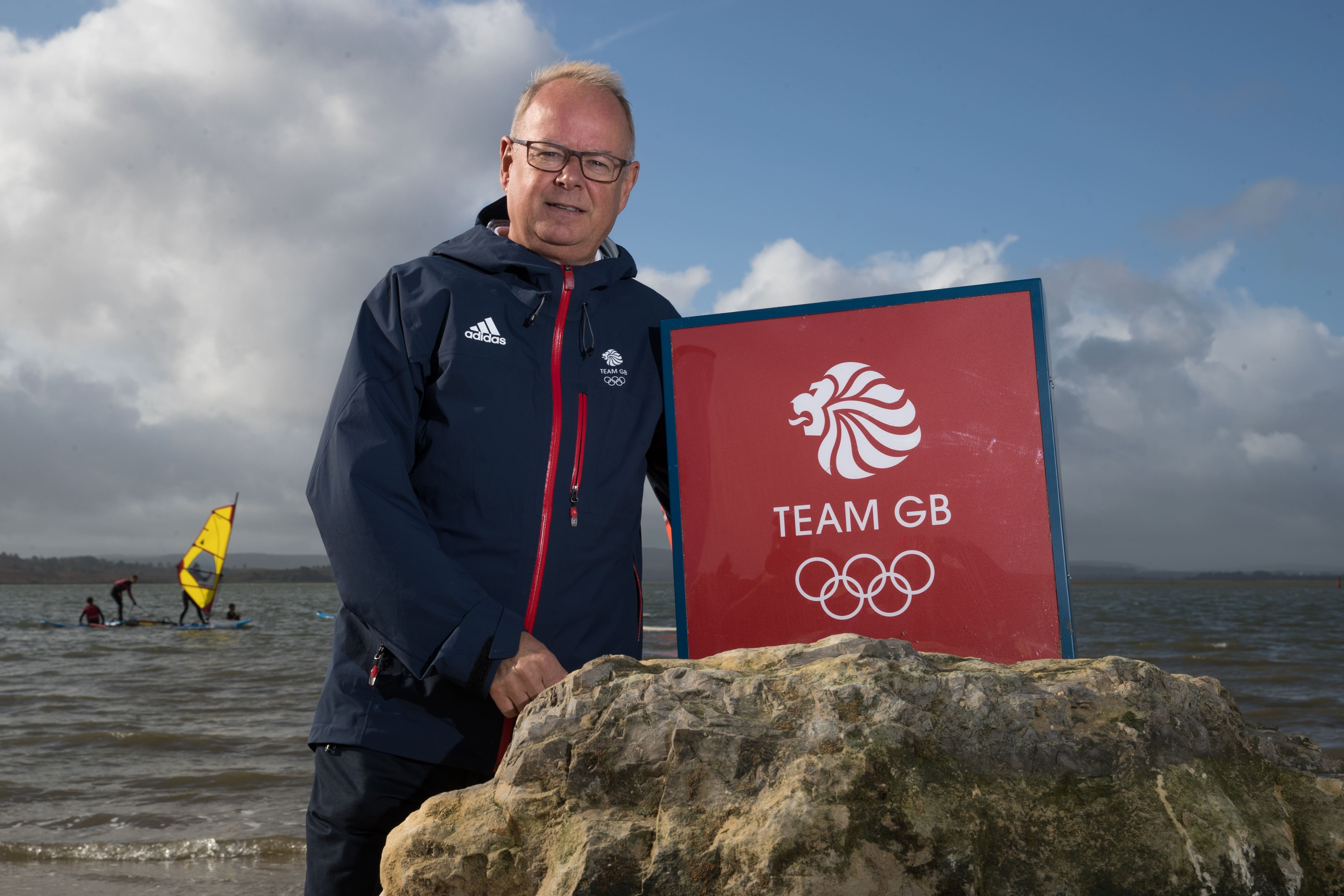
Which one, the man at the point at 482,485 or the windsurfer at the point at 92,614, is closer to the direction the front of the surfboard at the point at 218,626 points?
the man

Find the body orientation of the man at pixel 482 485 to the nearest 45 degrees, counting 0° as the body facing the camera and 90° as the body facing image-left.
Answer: approximately 315°

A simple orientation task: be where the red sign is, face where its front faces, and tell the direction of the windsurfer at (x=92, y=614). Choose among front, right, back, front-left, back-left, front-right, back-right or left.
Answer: back-right

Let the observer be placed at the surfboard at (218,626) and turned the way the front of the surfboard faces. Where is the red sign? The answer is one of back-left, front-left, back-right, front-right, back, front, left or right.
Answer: right

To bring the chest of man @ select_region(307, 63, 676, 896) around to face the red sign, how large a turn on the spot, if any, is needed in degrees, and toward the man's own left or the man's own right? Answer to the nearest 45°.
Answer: approximately 45° to the man's own left

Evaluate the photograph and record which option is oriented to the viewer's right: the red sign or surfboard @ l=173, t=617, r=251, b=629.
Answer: the surfboard

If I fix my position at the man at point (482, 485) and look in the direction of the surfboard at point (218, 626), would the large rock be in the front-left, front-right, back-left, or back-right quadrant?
back-right

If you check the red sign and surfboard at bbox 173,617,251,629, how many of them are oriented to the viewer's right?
1

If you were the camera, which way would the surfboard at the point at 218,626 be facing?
facing to the right of the viewer

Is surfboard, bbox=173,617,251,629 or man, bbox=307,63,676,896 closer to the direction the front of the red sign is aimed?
the man

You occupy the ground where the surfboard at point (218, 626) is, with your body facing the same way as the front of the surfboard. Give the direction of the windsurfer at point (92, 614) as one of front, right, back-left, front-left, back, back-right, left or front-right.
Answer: back
